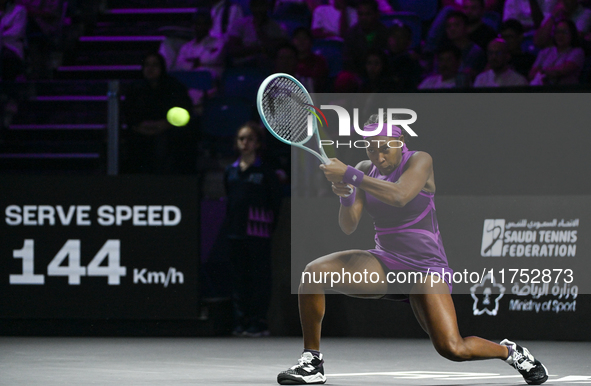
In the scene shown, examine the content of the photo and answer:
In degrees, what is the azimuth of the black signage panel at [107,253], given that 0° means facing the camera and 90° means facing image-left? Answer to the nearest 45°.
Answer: approximately 0°

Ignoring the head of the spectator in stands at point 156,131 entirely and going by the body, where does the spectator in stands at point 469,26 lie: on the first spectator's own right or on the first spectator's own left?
on the first spectator's own left

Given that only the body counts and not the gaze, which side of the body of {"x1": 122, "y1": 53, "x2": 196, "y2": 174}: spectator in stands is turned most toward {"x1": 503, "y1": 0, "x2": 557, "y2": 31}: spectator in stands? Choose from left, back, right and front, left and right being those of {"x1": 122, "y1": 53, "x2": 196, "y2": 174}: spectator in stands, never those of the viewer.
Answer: left

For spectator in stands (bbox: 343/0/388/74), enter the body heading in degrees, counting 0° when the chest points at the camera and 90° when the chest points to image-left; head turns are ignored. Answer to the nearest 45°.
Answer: approximately 0°

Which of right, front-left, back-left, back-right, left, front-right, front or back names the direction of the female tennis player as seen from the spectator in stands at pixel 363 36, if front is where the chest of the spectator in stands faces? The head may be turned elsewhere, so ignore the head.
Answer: front

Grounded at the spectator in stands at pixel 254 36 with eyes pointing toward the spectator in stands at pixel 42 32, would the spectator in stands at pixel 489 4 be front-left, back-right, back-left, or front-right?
back-right

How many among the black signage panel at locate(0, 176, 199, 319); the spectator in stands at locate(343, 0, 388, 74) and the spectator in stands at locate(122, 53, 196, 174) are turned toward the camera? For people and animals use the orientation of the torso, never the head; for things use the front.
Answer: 3

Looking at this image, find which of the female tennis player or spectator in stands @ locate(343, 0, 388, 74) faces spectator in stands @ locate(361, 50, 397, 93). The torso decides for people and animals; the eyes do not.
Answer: spectator in stands @ locate(343, 0, 388, 74)

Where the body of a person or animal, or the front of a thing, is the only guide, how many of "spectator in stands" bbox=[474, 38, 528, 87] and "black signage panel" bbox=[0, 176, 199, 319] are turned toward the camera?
2

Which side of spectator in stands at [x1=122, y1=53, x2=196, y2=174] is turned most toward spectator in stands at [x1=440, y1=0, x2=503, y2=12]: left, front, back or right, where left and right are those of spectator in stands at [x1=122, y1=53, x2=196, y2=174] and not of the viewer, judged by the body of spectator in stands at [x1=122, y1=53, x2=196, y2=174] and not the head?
left

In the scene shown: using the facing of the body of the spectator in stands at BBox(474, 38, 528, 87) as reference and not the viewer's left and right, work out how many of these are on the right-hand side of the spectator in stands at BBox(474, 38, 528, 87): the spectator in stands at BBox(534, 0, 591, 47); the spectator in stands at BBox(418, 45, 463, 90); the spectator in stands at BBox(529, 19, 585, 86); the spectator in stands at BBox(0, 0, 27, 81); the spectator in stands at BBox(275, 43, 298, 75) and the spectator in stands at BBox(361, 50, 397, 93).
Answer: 4

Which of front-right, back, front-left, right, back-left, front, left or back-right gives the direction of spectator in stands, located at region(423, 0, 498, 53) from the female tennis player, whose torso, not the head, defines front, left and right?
back-right
